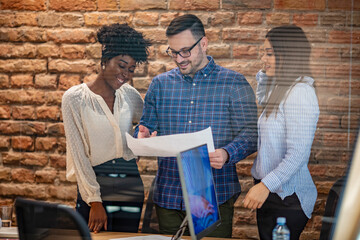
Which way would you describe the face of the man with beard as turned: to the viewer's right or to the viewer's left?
to the viewer's left

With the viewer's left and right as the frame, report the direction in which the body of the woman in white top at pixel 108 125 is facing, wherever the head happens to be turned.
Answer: facing the viewer and to the right of the viewer

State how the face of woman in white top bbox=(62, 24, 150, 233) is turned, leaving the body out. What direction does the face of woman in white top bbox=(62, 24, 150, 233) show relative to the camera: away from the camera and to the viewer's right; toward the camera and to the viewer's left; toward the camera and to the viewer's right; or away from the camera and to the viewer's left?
toward the camera and to the viewer's right

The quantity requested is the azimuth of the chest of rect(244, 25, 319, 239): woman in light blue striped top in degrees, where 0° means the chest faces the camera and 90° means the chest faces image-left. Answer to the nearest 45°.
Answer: approximately 90°

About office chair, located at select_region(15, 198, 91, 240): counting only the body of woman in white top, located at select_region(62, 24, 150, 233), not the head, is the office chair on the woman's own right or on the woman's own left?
on the woman's own right

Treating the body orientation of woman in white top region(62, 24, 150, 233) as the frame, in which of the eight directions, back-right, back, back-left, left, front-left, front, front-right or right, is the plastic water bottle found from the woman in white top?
front

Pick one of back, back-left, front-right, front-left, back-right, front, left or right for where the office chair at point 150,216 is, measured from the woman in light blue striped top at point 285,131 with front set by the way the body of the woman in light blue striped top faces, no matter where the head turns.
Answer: front
